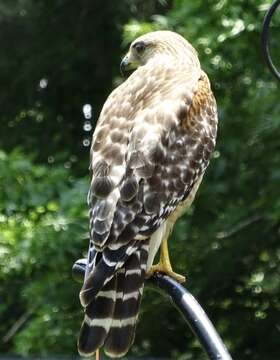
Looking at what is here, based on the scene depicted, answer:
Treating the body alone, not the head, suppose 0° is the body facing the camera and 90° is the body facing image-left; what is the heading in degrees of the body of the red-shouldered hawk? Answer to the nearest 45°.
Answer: approximately 225°
